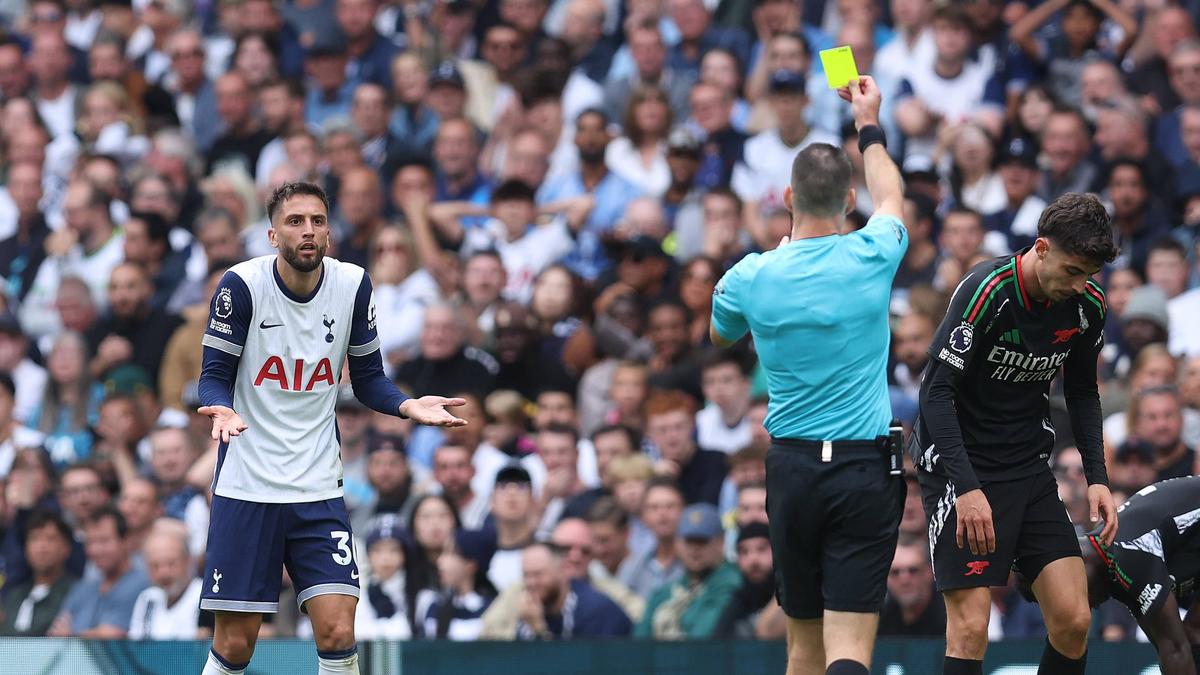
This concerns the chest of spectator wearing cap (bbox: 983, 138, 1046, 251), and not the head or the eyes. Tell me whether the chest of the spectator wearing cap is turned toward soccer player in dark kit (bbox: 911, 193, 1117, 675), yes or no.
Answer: yes

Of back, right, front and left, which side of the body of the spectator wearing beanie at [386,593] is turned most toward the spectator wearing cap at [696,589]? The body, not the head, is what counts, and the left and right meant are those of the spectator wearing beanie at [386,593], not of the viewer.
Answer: left

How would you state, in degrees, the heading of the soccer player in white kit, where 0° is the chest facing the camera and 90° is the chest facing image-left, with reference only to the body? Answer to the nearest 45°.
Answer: approximately 0°

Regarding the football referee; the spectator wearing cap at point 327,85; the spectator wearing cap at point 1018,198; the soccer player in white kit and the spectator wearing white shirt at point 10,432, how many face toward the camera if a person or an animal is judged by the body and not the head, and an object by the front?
4

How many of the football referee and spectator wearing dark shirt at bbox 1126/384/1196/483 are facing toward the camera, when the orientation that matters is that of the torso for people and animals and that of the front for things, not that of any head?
1

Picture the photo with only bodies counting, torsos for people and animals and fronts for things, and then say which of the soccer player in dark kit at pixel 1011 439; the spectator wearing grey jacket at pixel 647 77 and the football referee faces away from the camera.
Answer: the football referee
